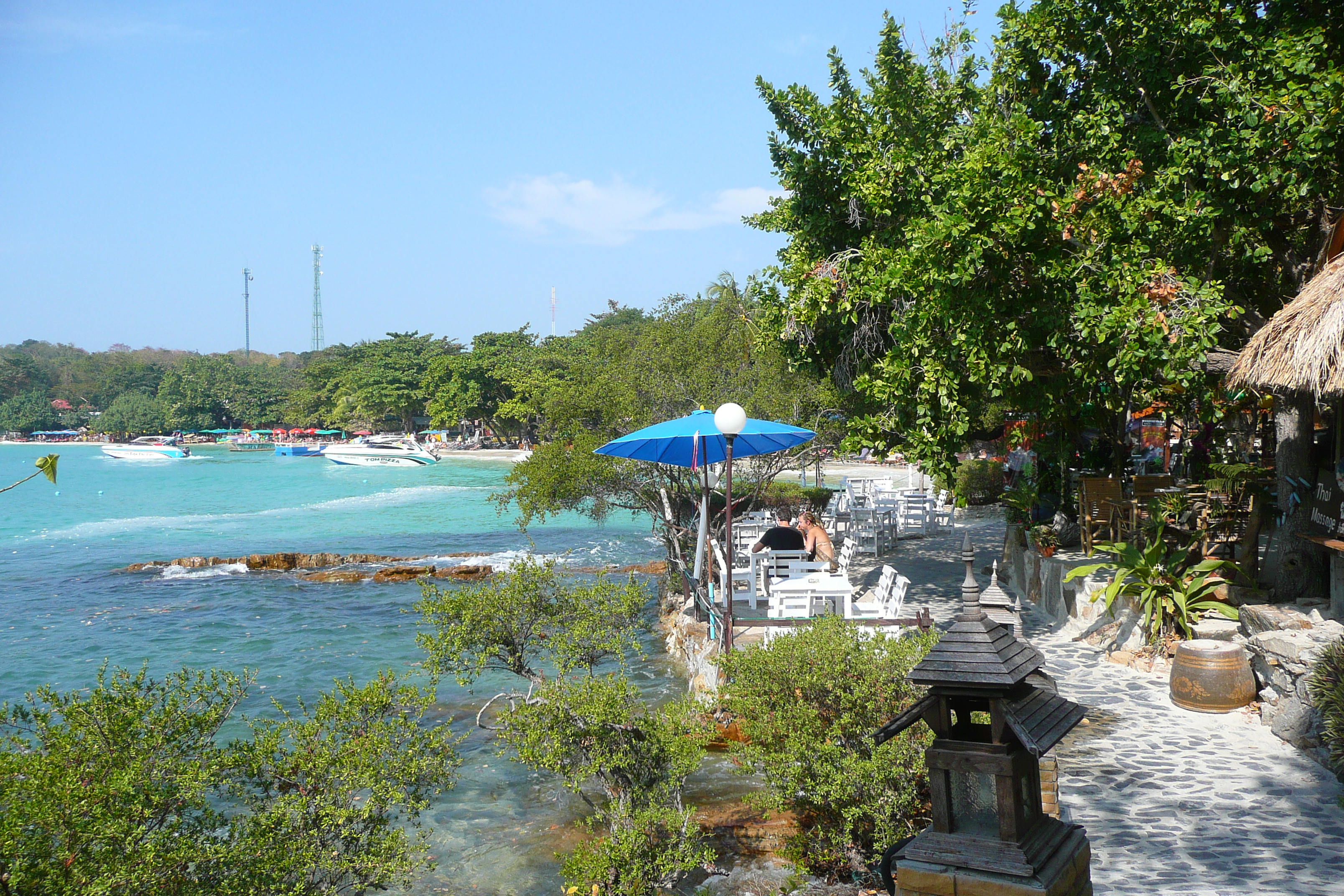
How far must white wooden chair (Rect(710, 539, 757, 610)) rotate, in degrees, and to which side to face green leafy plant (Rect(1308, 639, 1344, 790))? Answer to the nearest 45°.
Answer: approximately 45° to its right

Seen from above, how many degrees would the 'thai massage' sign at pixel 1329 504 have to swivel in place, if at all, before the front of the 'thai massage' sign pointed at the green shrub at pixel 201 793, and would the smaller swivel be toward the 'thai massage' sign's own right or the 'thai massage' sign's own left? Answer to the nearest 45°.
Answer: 0° — it already faces it

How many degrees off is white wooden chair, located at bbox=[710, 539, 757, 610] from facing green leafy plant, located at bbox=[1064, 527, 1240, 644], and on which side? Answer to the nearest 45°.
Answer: approximately 45° to its right

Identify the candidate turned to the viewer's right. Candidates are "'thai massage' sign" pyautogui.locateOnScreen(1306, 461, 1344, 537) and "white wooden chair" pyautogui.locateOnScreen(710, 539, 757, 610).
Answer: the white wooden chair

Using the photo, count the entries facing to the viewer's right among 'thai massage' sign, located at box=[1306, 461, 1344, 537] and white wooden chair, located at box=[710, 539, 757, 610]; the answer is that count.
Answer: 1

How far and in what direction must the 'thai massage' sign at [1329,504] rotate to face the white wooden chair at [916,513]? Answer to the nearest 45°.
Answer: approximately 90° to its right

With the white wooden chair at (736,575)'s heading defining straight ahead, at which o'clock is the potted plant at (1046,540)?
The potted plant is roughly at 12 o'clock from the white wooden chair.

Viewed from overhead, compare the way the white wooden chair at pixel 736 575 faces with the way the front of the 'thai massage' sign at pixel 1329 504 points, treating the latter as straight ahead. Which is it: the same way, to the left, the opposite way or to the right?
the opposite way

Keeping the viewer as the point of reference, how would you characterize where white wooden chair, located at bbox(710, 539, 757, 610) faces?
facing to the right of the viewer

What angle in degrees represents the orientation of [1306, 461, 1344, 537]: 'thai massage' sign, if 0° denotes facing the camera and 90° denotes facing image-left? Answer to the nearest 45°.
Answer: approximately 45°

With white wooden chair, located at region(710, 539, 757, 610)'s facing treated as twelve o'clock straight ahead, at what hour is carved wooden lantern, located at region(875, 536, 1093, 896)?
The carved wooden lantern is roughly at 3 o'clock from the white wooden chair.
